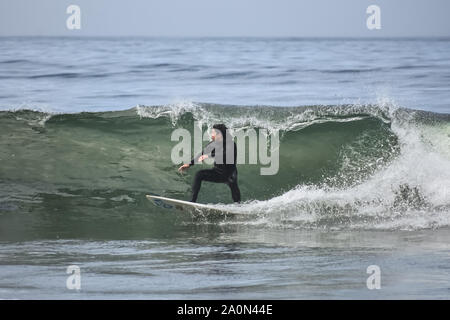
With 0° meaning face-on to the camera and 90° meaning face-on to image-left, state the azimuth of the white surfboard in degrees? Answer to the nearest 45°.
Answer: approximately 90°
